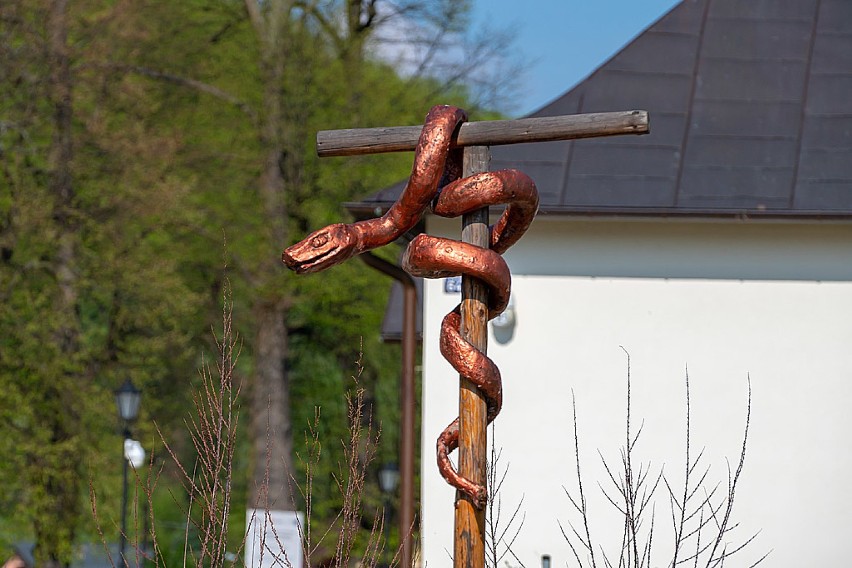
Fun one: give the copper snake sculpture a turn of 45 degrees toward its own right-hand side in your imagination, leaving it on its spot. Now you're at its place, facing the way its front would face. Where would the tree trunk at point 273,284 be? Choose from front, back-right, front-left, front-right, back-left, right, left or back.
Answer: front-right

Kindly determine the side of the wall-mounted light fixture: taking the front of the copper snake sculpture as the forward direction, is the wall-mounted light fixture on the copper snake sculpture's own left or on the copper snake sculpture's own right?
on the copper snake sculpture's own right

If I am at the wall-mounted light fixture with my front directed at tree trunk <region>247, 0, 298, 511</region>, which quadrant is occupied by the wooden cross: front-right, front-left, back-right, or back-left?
back-left

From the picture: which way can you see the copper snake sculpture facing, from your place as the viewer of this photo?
facing to the left of the viewer
